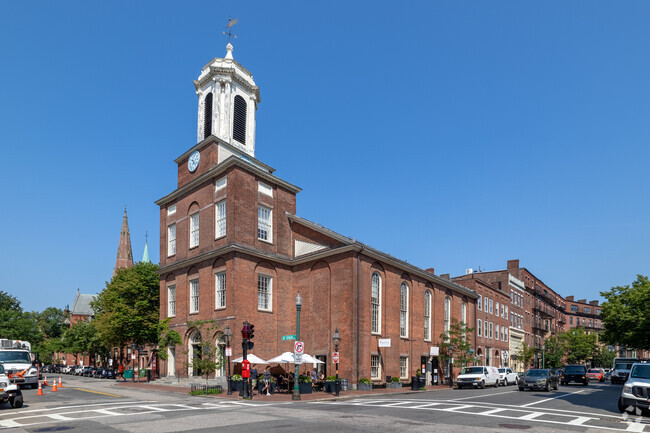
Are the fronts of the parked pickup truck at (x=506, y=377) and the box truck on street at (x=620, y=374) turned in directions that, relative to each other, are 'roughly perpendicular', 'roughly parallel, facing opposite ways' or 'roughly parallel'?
roughly parallel

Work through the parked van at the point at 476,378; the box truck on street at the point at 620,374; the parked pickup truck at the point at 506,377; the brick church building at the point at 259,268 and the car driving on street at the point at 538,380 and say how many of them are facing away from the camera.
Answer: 0

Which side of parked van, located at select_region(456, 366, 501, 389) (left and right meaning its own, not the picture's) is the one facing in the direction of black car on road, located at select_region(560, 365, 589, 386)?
back

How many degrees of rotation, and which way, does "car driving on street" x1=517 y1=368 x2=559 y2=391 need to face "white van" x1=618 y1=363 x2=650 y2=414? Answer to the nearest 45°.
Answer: approximately 45° to its left

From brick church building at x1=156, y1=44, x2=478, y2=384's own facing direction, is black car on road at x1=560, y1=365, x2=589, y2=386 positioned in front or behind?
behind

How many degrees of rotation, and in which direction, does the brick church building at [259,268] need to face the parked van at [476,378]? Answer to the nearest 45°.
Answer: approximately 135° to its left

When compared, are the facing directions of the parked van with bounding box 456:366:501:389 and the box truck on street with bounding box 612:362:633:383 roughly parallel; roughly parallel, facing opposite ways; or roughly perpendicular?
roughly parallel

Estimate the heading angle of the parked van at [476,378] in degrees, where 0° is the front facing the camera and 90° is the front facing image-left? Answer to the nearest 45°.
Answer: approximately 45°

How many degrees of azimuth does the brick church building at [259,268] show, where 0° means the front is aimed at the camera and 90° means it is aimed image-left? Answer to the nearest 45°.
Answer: approximately 45°

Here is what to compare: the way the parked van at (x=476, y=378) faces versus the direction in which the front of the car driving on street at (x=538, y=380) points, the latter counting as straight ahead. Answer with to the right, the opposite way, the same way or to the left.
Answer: the same way

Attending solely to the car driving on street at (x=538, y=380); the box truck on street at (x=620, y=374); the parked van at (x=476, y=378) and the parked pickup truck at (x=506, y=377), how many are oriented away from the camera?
0

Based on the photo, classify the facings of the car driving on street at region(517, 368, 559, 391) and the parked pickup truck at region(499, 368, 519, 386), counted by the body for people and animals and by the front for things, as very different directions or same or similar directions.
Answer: same or similar directions

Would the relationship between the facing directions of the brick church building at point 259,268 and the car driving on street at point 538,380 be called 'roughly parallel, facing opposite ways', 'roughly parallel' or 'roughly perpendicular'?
roughly parallel

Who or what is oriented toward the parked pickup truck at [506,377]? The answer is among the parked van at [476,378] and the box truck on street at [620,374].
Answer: the box truck on street at [620,374]

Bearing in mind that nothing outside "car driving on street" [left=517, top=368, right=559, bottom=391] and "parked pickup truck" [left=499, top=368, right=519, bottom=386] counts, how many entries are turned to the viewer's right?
0

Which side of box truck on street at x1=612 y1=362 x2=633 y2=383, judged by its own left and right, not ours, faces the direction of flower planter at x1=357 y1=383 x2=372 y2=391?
front

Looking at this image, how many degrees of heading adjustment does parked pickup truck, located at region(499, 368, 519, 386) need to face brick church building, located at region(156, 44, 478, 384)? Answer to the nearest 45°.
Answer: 0° — it already faces it

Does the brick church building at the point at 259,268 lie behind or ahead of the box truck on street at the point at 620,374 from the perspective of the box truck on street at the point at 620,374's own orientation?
ahead

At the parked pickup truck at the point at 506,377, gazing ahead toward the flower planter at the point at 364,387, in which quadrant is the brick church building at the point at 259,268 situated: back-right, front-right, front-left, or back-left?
front-right
